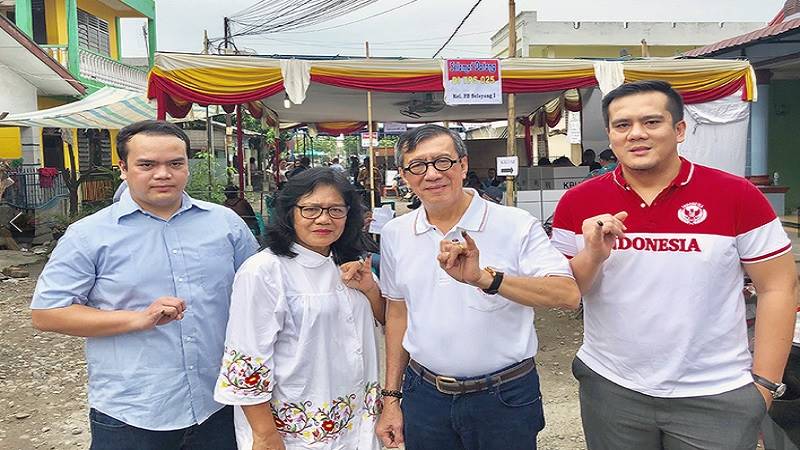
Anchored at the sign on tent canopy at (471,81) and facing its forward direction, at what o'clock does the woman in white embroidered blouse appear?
The woman in white embroidered blouse is roughly at 12 o'clock from the sign on tent canopy.

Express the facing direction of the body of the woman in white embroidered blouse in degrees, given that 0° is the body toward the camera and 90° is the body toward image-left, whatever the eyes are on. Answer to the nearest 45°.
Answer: approximately 315°

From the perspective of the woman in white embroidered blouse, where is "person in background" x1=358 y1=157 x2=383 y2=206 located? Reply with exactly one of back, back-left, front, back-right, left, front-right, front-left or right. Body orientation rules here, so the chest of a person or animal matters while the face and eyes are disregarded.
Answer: back-left

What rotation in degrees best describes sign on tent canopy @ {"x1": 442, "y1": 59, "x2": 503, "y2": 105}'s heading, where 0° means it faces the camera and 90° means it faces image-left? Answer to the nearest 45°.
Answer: approximately 0°

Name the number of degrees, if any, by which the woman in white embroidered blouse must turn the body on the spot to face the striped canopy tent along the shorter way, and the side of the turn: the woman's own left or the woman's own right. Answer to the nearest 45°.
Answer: approximately 135° to the woman's own left

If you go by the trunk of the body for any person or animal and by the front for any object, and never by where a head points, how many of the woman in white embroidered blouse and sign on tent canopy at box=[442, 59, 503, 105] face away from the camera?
0

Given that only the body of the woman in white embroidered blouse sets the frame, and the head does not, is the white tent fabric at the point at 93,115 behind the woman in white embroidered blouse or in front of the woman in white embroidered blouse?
behind
